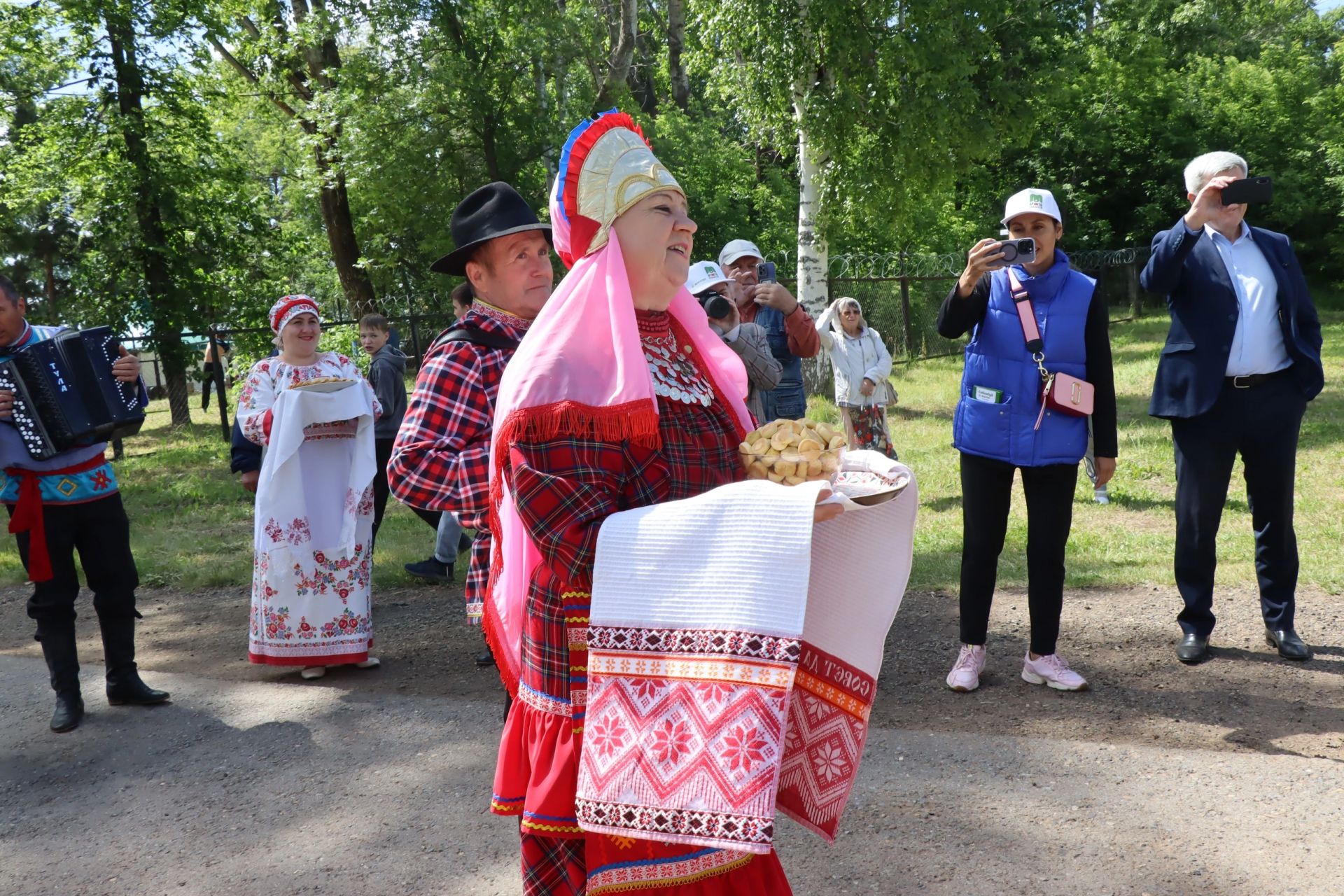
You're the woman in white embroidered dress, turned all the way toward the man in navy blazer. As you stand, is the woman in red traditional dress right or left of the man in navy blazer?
right

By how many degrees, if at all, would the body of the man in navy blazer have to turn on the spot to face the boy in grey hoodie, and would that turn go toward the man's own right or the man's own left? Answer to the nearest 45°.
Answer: approximately 90° to the man's own right

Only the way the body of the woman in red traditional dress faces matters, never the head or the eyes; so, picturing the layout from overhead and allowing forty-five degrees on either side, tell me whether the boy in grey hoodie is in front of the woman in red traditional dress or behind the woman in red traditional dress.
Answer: behind

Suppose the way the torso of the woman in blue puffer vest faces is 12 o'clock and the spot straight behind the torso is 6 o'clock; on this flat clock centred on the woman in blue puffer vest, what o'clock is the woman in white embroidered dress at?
The woman in white embroidered dress is roughly at 3 o'clock from the woman in blue puffer vest.

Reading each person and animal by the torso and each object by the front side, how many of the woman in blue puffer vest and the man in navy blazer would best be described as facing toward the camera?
2

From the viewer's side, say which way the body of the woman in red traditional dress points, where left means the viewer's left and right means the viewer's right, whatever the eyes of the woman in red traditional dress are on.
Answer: facing the viewer and to the right of the viewer

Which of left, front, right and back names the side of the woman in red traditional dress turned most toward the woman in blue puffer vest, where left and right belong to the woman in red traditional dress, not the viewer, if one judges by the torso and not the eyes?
left

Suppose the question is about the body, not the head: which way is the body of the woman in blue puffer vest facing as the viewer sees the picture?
toward the camera

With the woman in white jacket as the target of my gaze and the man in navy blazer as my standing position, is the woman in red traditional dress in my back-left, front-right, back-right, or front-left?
back-left

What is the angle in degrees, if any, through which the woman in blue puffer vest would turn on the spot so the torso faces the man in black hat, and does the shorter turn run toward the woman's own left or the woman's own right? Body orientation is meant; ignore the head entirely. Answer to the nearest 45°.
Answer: approximately 45° to the woman's own right

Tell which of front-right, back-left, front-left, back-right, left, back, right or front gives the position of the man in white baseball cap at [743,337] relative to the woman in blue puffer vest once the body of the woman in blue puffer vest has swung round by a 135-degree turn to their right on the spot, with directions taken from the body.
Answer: front-left

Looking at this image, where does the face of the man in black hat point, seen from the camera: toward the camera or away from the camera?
toward the camera

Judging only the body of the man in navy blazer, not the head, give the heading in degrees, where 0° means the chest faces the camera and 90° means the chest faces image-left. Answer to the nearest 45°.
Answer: approximately 0°

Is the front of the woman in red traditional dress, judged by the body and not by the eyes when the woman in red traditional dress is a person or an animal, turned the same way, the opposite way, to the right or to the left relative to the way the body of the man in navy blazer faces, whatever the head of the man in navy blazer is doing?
to the left

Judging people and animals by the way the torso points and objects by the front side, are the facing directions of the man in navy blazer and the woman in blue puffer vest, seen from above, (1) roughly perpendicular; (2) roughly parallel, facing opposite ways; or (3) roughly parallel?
roughly parallel
